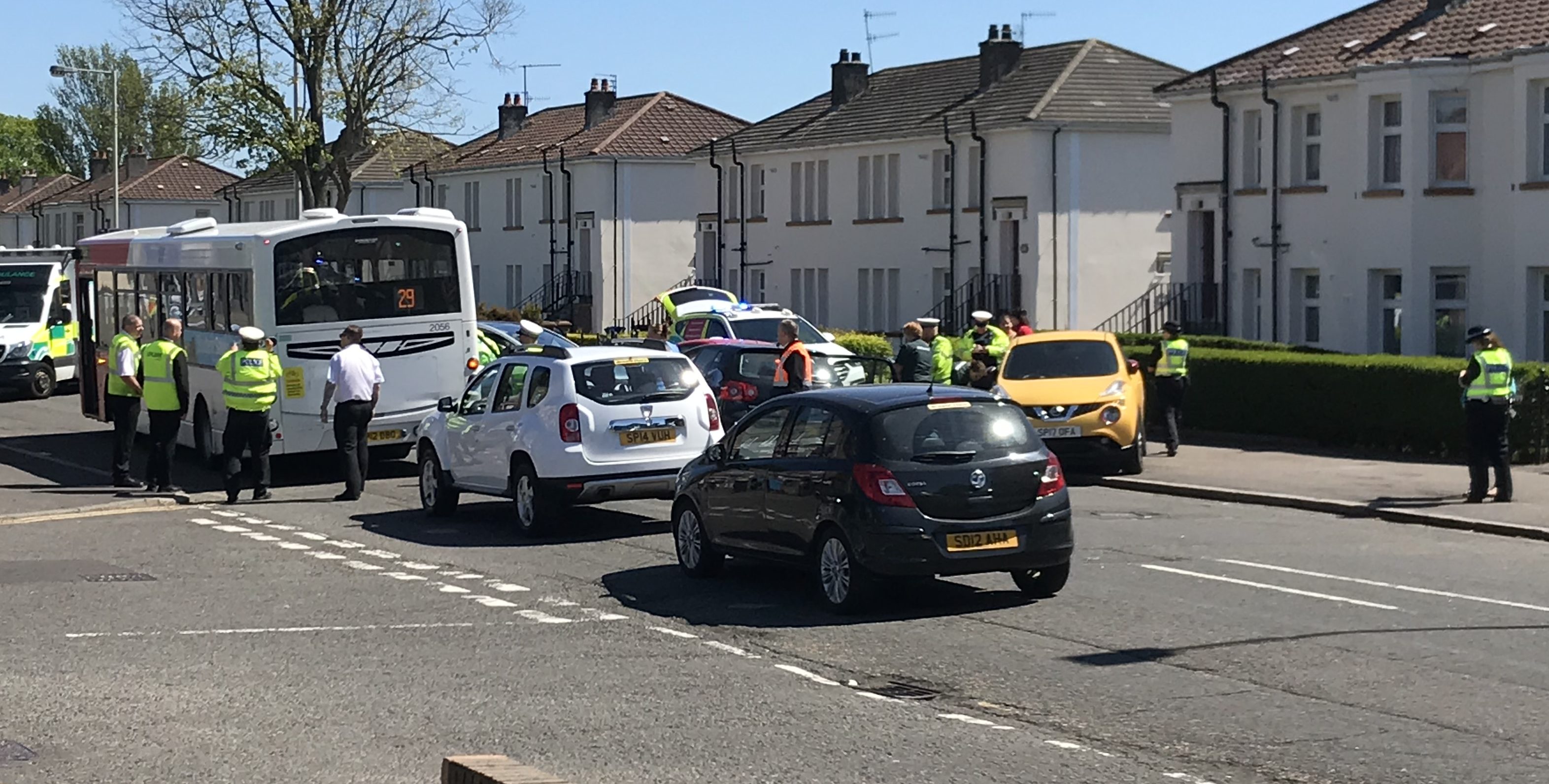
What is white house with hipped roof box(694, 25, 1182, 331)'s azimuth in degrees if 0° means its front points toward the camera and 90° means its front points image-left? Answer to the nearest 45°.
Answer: approximately 45°

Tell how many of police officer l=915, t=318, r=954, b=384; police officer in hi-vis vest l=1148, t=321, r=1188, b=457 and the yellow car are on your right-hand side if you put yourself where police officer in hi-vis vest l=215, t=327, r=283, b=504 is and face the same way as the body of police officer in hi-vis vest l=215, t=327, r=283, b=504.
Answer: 3

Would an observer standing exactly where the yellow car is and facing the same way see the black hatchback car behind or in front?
in front

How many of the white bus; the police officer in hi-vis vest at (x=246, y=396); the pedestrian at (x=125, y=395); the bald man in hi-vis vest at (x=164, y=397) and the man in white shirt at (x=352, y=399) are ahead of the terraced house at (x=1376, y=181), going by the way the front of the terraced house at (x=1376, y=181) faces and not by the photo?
5

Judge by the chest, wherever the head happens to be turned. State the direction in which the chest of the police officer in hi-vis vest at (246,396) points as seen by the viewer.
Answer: away from the camera

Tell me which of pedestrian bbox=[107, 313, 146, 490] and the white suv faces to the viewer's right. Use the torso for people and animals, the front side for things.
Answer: the pedestrian

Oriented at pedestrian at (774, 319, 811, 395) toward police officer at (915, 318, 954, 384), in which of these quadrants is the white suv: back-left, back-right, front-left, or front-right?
back-right

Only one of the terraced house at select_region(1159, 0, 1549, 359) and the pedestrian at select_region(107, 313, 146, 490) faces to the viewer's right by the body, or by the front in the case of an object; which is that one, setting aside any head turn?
the pedestrian

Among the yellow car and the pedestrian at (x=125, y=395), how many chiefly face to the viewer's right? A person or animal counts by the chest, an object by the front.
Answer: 1

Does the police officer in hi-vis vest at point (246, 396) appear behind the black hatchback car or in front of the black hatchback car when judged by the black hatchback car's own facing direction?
in front

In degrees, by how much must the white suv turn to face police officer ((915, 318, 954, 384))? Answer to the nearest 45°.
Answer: approximately 90° to its right

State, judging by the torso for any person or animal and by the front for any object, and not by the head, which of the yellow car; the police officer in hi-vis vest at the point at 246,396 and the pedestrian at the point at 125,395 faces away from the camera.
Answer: the police officer in hi-vis vest
